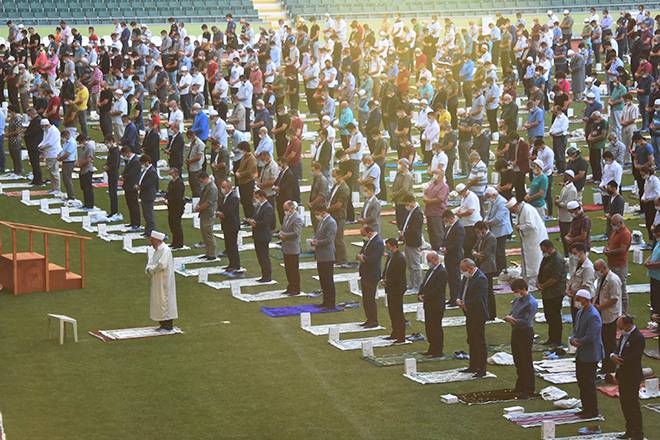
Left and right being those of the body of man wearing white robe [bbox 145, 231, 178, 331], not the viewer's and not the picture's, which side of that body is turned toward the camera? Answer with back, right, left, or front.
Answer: left

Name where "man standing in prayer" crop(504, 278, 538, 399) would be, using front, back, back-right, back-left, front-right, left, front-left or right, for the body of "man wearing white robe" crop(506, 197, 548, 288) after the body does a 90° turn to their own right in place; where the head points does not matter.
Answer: back

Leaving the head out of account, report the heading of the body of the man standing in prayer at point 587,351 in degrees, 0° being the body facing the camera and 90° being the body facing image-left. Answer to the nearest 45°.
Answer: approximately 90°

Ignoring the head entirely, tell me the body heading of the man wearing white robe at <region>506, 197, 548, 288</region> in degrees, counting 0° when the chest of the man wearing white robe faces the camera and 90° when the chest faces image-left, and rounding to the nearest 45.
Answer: approximately 90°

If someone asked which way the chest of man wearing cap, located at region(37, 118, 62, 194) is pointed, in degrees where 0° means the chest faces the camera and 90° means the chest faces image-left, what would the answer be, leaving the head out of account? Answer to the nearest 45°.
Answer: approximately 90°
